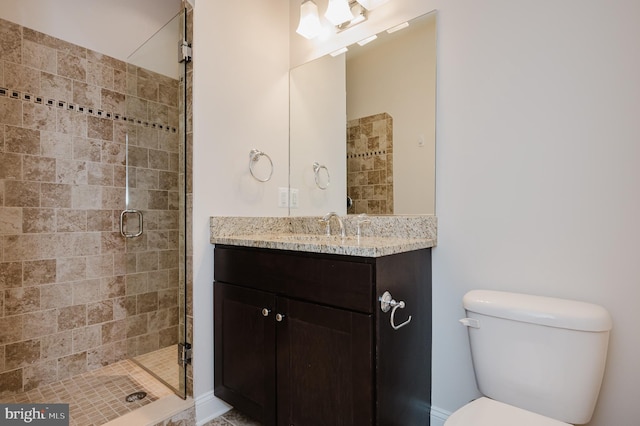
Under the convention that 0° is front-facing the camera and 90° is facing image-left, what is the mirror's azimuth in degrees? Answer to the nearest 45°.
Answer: approximately 45°

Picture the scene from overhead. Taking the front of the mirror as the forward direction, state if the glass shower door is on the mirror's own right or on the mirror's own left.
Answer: on the mirror's own right

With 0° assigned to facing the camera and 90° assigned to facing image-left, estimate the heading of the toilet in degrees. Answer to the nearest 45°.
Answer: approximately 45°
